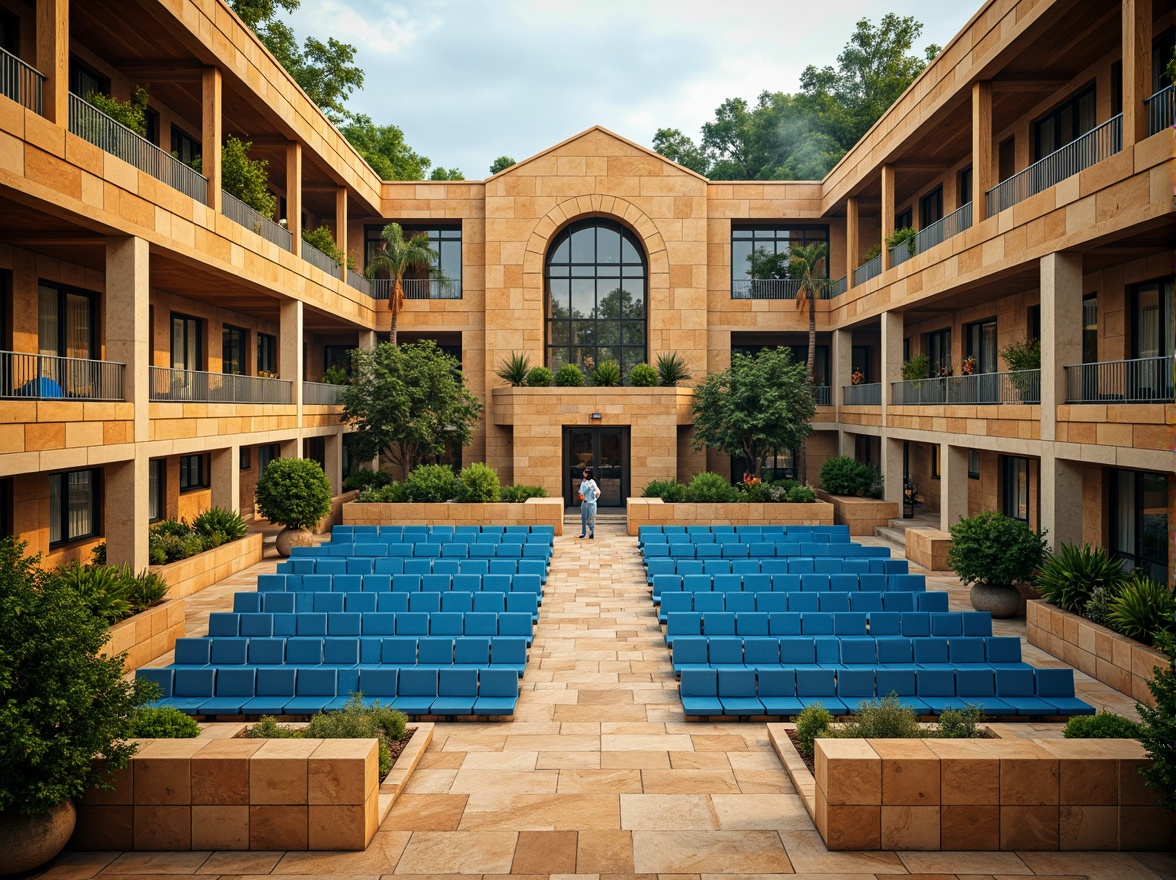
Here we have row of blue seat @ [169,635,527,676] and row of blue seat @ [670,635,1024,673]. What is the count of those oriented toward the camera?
2

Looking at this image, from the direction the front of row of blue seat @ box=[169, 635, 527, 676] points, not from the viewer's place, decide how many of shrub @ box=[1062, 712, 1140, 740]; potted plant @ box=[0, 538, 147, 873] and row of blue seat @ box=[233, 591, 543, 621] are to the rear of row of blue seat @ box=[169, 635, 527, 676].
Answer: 1

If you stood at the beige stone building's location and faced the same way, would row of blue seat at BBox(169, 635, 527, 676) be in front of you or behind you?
in front

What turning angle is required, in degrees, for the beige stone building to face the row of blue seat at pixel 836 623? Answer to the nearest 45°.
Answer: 0° — it already faces it

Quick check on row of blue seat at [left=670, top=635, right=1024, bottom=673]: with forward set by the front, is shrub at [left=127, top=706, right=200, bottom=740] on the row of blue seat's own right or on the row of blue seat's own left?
on the row of blue seat's own right

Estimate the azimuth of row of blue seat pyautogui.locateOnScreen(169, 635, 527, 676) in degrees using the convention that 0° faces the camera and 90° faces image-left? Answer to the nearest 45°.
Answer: approximately 0°

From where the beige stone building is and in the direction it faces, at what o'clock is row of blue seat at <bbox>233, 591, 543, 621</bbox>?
The row of blue seat is roughly at 1 o'clock from the beige stone building.

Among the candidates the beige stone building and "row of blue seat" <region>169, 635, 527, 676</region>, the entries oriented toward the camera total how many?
2

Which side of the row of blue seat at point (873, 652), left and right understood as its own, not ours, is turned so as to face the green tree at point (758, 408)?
back

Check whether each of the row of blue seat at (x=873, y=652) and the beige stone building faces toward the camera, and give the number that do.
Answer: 2

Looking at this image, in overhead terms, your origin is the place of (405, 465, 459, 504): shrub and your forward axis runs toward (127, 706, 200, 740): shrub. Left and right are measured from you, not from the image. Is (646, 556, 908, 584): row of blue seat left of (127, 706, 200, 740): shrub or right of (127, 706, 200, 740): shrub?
left
